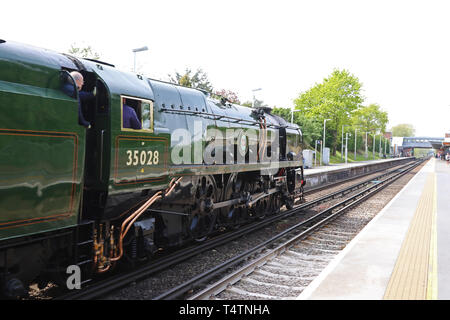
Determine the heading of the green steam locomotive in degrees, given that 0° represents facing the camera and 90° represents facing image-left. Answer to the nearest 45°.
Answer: approximately 225°
